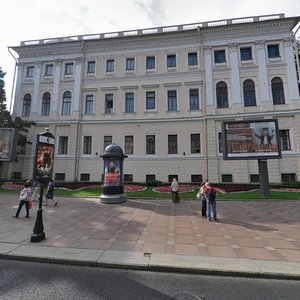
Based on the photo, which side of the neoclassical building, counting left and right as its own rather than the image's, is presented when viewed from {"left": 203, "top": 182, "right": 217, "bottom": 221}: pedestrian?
front

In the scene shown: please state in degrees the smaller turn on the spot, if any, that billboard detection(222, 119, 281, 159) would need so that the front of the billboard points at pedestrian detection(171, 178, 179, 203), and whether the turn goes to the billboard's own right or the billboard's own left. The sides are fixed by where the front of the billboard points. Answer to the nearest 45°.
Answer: approximately 45° to the billboard's own right

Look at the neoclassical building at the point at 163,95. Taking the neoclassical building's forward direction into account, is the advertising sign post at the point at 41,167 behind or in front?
in front

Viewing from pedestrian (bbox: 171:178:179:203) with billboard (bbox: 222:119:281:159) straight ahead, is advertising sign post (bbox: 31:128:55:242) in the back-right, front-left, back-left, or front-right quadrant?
back-right

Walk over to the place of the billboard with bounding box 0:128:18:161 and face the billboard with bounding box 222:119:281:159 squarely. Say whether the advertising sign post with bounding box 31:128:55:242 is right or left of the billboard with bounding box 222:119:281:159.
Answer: right

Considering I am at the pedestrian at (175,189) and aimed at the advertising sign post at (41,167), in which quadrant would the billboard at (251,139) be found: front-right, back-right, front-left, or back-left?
back-left

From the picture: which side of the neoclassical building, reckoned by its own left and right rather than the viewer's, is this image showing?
front

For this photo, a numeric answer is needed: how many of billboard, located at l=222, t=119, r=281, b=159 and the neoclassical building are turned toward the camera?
2

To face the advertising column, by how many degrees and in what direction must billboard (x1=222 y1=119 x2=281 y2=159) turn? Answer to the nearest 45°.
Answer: approximately 45° to its right

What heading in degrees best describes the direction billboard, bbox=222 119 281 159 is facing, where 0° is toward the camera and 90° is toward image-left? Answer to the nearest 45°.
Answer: approximately 0°

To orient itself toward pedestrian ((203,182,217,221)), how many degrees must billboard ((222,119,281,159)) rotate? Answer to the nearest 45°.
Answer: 0° — it already faces them
